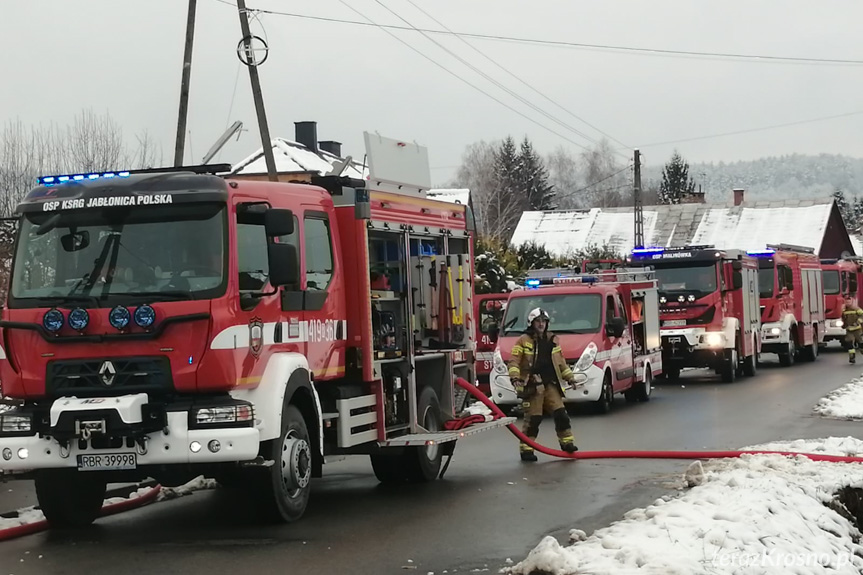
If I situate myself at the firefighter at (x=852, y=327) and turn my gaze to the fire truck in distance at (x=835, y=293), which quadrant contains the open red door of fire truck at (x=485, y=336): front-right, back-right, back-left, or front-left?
back-left

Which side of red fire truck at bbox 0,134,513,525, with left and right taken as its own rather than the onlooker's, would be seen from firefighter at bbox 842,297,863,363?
back

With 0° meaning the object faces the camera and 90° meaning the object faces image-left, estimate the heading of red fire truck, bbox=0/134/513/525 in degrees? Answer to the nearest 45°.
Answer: approximately 45°

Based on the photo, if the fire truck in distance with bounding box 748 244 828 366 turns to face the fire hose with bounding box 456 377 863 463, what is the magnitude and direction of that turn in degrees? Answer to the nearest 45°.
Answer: approximately 45° to its left

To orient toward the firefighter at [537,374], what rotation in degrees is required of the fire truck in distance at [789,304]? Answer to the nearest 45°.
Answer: approximately 45° to its left

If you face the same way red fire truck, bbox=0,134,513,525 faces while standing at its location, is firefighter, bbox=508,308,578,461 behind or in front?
behind

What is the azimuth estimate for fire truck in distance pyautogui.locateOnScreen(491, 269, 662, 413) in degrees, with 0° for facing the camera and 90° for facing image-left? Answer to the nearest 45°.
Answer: approximately 45°

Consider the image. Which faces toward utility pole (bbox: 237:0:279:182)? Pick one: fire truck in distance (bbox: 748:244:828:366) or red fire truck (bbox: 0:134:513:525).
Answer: the fire truck in distance

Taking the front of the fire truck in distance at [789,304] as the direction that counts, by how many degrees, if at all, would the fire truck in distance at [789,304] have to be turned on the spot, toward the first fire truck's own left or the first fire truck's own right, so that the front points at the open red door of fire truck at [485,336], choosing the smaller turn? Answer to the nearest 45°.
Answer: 0° — it already faces it

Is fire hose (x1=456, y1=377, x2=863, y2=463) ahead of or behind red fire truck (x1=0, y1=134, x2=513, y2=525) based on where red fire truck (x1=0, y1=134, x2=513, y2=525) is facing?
behind
